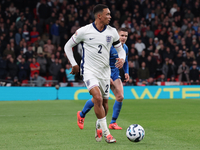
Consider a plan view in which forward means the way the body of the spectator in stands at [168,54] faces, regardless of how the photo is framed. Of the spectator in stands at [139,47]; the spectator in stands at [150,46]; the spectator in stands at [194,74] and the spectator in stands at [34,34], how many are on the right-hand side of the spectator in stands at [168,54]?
3

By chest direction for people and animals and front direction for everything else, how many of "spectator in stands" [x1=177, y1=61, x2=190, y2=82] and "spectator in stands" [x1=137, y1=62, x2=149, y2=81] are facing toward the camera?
2

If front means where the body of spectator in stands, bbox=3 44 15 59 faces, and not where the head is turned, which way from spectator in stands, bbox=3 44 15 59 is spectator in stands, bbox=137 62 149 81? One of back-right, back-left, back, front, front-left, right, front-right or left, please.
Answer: left

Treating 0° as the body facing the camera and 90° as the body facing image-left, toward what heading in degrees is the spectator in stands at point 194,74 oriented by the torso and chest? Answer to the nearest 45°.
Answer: approximately 0°

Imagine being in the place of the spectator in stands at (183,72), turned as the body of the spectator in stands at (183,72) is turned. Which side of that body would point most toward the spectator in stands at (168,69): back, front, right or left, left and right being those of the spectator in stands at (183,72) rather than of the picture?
right

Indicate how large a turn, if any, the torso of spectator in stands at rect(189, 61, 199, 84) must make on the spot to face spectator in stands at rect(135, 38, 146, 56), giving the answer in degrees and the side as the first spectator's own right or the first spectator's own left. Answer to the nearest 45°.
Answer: approximately 90° to the first spectator's own right

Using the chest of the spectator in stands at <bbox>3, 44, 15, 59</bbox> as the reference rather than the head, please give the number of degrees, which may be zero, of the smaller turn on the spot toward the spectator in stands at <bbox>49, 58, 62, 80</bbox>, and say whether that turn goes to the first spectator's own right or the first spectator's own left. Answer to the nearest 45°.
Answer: approximately 90° to the first spectator's own left

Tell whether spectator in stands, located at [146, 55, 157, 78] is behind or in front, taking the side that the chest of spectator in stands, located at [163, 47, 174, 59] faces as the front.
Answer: in front

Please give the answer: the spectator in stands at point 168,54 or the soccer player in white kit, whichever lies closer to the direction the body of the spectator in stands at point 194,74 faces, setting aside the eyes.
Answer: the soccer player in white kit

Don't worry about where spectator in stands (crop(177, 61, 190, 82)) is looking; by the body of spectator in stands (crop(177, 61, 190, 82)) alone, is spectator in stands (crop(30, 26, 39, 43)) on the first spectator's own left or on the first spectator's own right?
on the first spectator's own right

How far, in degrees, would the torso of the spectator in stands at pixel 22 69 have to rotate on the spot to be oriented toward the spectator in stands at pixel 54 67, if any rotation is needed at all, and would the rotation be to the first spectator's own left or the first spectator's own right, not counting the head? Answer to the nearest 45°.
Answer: approximately 90° to the first spectator's own left

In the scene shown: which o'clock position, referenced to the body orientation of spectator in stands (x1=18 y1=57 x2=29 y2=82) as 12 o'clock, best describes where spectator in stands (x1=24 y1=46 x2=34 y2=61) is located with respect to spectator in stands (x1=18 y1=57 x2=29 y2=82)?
spectator in stands (x1=24 y1=46 x2=34 y2=61) is roughly at 7 o'clock from spectator in stands (x1=18 y1=57 x2=29 y2=82).
